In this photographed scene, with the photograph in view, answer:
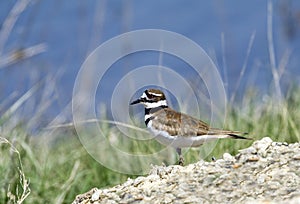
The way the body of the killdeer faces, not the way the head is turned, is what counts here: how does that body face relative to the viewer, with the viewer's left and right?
facing to the left of the viewer
